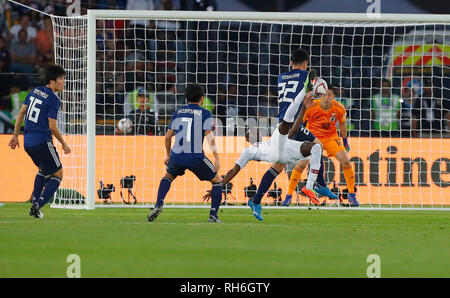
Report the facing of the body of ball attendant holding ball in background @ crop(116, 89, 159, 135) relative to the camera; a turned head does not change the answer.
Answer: toward the camera

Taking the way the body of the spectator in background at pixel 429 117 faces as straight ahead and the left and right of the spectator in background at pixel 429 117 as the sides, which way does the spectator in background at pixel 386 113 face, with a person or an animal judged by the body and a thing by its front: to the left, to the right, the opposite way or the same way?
the same way

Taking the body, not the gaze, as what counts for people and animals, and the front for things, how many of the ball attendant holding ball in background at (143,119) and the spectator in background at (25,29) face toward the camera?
2

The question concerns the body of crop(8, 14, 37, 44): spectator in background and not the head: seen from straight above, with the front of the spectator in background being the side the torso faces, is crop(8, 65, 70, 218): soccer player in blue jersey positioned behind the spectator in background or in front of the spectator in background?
in front

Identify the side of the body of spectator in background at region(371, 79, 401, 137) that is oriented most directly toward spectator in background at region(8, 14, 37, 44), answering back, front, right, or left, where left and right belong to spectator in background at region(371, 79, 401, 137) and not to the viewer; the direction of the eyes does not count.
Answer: right

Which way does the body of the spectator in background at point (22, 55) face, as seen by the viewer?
toward the camera

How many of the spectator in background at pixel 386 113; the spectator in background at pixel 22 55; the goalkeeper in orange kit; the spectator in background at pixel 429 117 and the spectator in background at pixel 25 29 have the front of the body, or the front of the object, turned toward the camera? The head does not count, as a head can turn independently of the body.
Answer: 5

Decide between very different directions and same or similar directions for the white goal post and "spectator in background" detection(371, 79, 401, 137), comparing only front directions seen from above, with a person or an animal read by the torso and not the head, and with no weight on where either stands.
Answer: same or similar directions

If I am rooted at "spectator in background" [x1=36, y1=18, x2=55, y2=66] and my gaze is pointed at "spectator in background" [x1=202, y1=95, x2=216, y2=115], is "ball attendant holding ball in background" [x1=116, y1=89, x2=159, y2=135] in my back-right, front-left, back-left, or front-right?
front-right

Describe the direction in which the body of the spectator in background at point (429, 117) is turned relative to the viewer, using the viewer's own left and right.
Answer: facing the viewer

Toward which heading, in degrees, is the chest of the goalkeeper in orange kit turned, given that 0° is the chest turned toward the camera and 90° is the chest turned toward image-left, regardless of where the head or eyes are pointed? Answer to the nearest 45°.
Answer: approximately 0°

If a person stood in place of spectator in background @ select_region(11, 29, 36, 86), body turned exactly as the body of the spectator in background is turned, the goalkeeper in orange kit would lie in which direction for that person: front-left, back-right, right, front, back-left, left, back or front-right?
front-left

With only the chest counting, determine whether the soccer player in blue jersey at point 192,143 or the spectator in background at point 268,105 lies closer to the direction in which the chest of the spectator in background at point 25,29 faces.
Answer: the soccer player in blue jersey

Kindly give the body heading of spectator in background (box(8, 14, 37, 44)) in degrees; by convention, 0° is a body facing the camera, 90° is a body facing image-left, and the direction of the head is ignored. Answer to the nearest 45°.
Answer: approximately 0°

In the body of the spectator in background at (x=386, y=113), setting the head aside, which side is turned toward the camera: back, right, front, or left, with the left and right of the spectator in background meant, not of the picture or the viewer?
front
